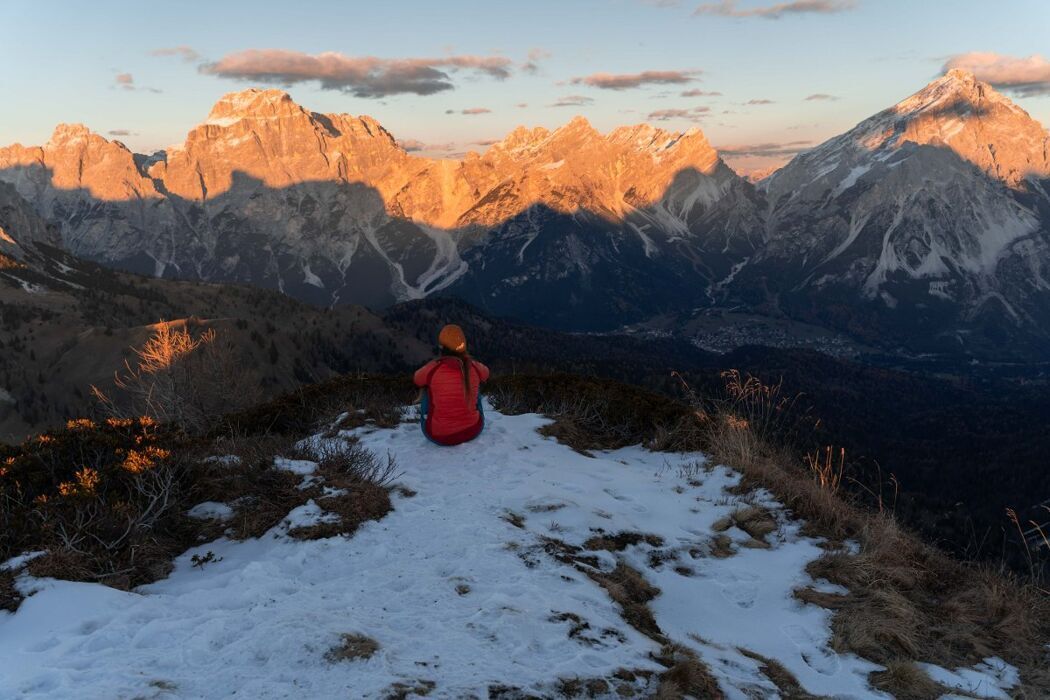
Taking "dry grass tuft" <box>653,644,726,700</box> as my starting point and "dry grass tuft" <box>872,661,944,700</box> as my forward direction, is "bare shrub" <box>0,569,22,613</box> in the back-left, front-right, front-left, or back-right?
back-left

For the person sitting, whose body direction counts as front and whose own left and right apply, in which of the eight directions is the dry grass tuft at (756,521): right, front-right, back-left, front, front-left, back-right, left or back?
back-right

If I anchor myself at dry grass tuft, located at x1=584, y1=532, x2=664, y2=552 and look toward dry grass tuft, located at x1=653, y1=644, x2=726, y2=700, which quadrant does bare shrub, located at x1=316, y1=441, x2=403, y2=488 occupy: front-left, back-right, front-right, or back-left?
back-right

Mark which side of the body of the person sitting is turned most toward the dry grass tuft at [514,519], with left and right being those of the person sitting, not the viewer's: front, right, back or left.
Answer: back

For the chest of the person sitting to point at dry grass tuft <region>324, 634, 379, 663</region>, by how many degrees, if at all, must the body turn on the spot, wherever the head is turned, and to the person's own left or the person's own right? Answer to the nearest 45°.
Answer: approximately 180°

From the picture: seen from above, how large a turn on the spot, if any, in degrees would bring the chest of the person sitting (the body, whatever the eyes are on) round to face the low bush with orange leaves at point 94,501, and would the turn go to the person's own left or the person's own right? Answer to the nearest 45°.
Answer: approximately 135° to the person's own left

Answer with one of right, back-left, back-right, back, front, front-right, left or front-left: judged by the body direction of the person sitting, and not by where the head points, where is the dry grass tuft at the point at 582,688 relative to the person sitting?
back

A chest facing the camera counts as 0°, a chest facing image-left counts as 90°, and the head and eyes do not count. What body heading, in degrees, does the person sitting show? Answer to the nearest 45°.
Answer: approximately 180°

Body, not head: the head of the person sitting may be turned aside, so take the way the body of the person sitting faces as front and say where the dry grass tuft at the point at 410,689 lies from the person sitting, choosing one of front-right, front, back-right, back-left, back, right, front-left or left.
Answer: back
